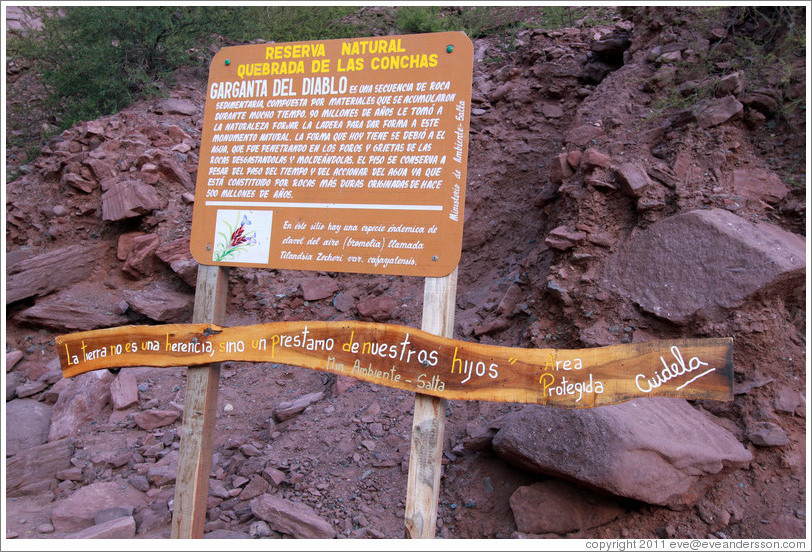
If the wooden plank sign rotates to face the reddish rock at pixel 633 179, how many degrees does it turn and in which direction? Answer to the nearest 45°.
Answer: approximately 135° to its left

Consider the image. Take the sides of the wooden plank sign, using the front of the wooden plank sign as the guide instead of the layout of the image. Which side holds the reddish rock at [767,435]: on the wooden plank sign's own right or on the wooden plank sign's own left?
on the wooden plank sign's own left

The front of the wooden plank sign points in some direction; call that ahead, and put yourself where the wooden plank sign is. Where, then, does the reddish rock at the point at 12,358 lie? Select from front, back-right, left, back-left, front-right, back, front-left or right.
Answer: back-right

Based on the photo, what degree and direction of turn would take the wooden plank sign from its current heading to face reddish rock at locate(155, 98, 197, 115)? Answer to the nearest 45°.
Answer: approximately 135° to its right

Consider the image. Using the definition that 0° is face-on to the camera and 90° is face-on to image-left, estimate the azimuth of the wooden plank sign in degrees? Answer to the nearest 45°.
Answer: approximately 0°

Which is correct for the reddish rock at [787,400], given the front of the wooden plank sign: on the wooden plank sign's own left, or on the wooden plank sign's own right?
on the wooden plank sign's own left

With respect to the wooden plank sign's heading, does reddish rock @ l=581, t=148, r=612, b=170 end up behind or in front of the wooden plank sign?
behind

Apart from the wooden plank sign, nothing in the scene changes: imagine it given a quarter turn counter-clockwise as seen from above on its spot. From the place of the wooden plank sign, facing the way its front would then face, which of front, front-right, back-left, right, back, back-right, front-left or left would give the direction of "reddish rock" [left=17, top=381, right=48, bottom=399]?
back-left
